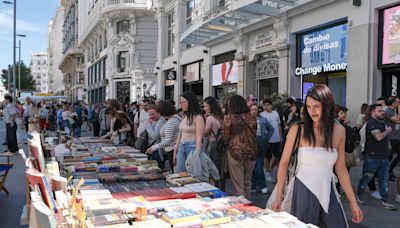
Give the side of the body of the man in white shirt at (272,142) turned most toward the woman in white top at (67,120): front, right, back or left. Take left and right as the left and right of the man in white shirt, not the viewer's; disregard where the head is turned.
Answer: right

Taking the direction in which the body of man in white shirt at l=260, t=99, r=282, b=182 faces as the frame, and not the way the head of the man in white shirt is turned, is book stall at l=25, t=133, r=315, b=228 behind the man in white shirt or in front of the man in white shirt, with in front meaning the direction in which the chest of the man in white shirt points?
in front

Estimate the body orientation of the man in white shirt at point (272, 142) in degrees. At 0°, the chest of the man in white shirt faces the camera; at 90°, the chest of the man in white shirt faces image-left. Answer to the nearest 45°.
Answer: approximately 45°

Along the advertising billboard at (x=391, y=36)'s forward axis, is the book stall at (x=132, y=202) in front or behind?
in front

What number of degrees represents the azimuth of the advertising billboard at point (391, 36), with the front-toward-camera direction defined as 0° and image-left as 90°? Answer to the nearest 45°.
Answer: approximately 45°

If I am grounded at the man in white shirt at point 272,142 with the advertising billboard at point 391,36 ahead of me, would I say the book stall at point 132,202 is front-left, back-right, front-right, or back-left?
back-right

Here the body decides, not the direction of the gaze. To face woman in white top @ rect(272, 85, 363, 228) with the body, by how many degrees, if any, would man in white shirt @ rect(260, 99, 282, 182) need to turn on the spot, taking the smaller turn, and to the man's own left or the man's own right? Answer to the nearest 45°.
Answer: approximately 45° to the man's own left

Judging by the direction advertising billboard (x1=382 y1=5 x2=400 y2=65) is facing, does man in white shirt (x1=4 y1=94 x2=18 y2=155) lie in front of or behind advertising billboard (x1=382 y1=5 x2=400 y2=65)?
in front
